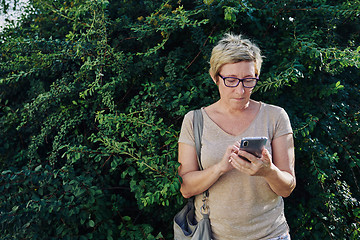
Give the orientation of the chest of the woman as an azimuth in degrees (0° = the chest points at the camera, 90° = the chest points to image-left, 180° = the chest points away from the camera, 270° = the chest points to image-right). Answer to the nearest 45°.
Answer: approximately 0°
